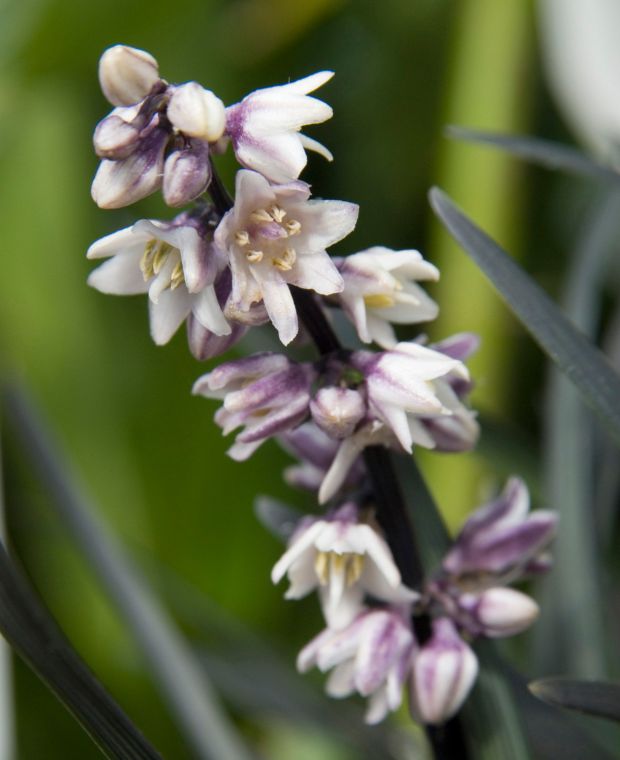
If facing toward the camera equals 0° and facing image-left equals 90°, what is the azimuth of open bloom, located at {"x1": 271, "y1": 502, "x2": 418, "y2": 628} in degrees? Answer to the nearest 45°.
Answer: approximately 0°

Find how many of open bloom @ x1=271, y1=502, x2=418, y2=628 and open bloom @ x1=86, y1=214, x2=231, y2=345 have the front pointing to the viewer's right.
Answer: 0

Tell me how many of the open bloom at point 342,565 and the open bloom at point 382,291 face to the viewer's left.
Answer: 0

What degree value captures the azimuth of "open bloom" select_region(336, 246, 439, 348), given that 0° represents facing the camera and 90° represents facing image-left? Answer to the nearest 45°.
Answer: approximately 315°

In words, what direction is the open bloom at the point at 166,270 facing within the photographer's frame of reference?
facing the viewer and to the left of the viewer
